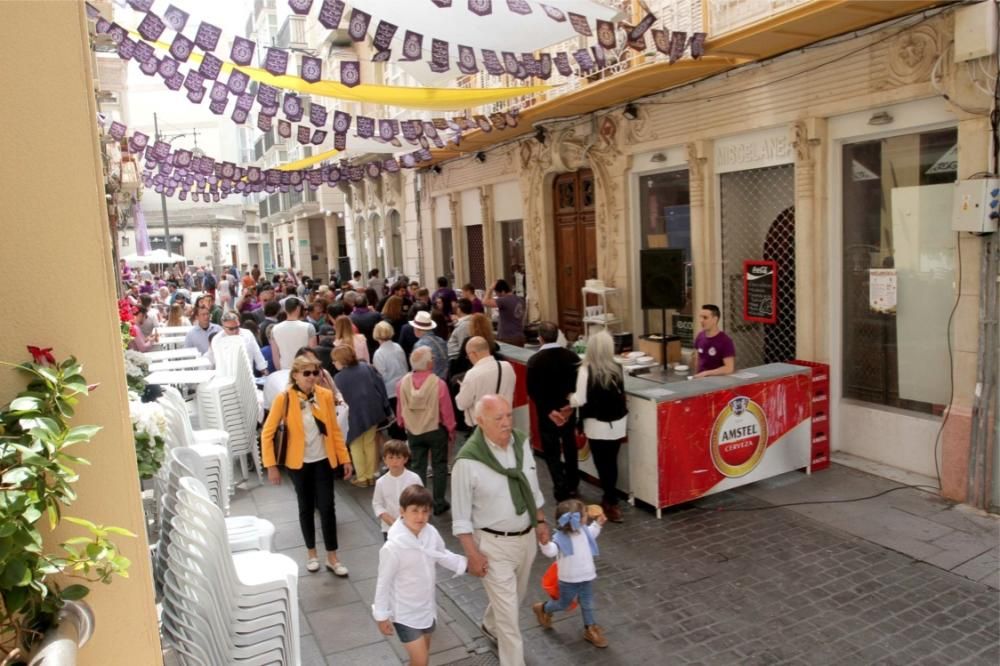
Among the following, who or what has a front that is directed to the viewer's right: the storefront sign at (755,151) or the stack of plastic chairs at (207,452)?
the stack of plastic chairs

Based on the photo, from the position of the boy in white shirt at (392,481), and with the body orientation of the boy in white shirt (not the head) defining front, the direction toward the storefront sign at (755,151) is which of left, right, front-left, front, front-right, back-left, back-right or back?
back-left

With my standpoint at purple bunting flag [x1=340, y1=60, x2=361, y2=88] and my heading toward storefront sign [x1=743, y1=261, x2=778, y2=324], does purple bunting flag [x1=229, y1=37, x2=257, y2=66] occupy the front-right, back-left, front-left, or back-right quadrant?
back-right

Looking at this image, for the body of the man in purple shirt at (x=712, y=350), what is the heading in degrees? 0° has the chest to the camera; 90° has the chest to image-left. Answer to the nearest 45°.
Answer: approximately 45°

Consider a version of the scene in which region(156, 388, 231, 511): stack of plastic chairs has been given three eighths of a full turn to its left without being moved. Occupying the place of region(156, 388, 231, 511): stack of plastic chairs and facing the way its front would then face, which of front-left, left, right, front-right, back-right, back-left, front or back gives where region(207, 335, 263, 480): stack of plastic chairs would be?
front-right

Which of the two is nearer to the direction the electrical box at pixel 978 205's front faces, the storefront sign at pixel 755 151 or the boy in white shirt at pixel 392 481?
the boy in white shirt

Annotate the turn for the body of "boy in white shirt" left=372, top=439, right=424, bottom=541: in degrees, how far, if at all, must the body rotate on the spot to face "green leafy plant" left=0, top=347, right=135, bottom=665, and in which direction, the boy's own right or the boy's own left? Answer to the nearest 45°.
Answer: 0° — they already face it

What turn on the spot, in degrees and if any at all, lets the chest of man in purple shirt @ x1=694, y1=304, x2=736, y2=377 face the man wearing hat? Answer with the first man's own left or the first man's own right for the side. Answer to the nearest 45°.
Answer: approximately 45° to the first man's own right

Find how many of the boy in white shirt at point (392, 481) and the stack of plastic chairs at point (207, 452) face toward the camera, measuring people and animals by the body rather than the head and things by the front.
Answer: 1
